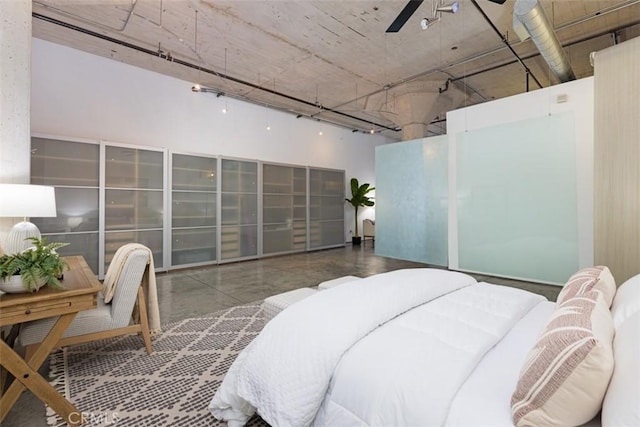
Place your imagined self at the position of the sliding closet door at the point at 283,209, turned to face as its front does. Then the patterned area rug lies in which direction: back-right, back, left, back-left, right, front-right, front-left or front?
front-right

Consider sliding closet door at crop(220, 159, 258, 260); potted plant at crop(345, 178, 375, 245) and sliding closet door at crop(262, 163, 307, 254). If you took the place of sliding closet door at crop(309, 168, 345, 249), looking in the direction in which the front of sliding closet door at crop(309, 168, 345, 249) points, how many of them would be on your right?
2

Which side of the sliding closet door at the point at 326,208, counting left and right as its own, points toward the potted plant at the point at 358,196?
left

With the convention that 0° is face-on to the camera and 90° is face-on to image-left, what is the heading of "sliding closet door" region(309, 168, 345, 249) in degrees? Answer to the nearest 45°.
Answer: approximately 315°

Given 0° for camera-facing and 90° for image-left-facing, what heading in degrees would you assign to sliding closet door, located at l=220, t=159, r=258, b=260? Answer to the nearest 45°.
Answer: approximately 315°

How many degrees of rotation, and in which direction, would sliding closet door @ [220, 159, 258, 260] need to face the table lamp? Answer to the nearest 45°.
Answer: approximately 45° to its right

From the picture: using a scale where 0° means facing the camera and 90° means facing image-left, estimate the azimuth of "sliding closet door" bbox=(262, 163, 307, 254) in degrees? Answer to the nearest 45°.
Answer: approximately 315°
